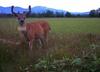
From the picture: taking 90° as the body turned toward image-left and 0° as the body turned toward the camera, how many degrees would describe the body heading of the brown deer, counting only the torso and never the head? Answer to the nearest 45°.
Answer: approximately 45°

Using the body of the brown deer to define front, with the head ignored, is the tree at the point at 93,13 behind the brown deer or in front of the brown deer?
behind
